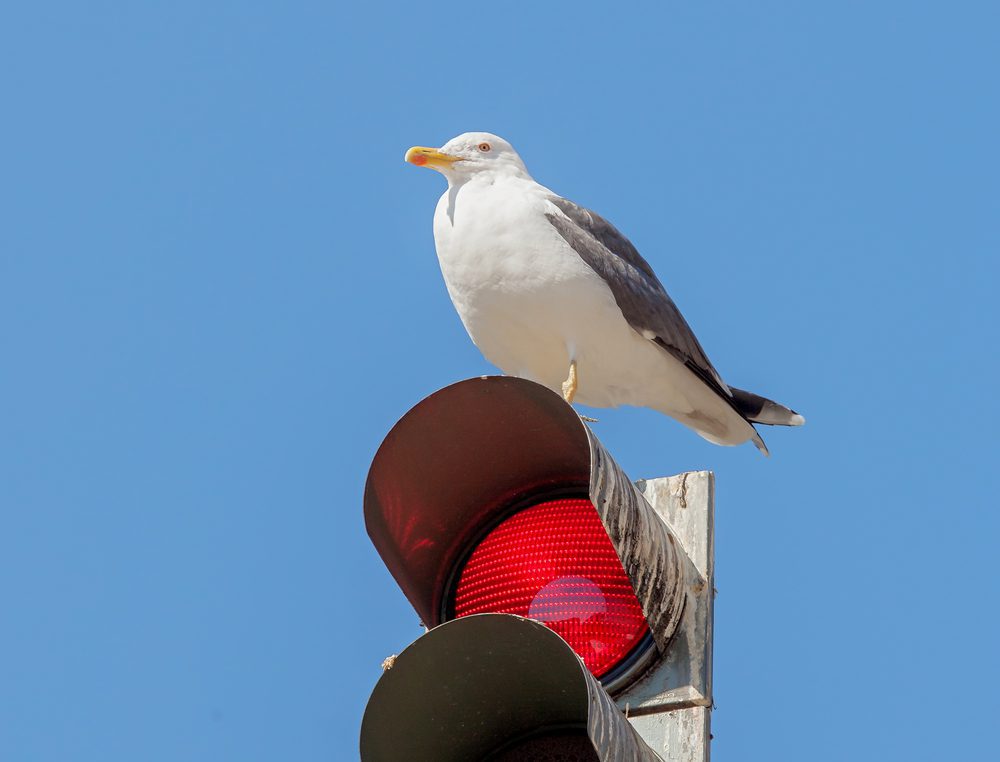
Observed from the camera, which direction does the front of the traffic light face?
facing the viewer and to the left of the viewer
